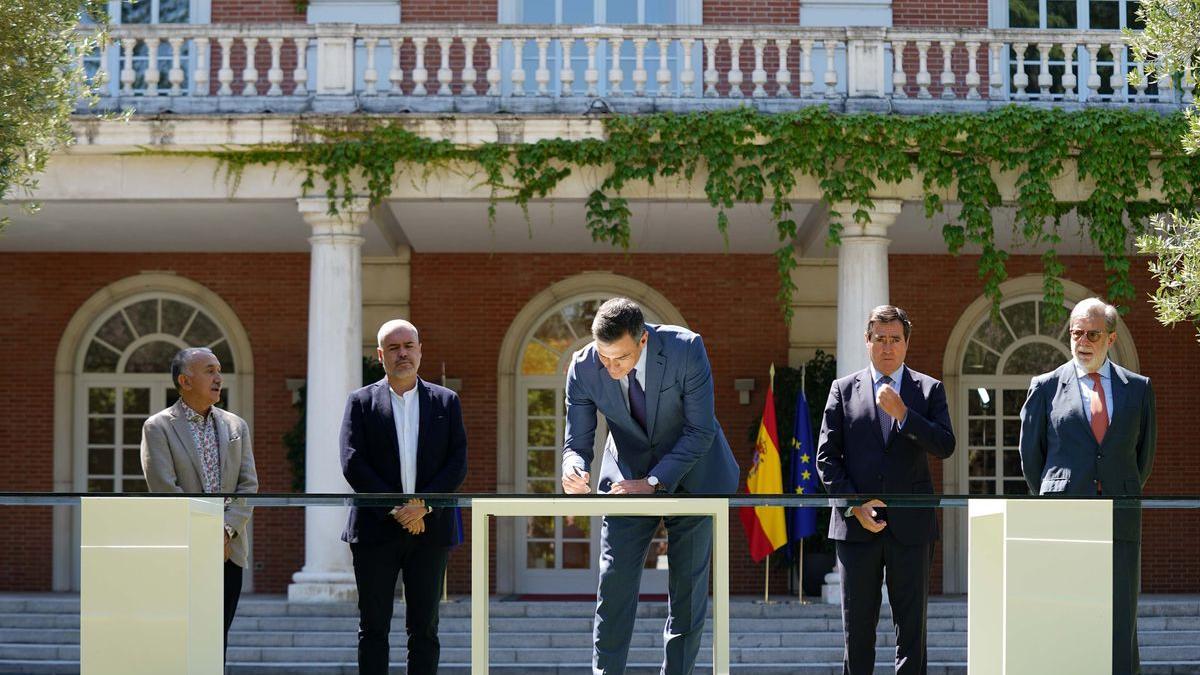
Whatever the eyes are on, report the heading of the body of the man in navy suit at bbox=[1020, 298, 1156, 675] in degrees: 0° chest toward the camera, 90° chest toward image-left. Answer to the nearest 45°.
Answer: approximately 0°

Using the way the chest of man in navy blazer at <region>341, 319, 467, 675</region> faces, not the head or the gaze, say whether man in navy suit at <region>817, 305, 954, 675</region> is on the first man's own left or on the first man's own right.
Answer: on the first man's own left

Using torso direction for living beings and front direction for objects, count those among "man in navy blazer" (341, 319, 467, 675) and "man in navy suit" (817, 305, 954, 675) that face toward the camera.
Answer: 2

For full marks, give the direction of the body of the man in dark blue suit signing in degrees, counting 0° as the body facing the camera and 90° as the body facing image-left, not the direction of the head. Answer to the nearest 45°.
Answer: approximately 45°

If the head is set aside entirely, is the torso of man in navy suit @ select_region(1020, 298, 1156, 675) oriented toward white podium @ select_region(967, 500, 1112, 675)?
yes
